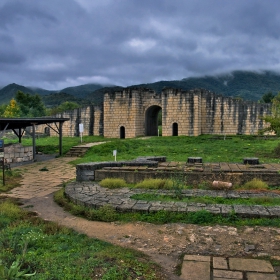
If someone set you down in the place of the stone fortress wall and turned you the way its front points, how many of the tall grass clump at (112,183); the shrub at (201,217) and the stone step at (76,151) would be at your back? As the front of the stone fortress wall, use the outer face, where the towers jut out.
0

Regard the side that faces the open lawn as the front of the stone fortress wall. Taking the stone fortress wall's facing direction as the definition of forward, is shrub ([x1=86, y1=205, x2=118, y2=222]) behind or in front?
in front

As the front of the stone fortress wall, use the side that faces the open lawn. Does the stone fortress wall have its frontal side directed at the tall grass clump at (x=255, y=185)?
yes

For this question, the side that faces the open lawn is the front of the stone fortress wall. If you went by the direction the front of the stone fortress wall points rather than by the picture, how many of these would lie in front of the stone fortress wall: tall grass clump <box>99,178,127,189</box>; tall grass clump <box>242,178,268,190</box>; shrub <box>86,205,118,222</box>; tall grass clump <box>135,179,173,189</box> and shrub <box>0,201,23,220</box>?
5

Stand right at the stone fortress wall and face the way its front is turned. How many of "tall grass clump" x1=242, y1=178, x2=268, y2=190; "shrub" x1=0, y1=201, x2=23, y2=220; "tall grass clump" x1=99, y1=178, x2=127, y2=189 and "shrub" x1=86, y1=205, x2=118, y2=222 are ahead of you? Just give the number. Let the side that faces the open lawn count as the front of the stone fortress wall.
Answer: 4

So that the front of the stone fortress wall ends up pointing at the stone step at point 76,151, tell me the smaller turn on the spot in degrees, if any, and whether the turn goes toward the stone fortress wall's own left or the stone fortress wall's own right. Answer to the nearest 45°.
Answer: approximately 45° to the stone fortress wall's own right

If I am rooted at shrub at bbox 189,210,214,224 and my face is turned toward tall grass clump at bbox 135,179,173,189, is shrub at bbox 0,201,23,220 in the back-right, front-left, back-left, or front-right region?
front-left

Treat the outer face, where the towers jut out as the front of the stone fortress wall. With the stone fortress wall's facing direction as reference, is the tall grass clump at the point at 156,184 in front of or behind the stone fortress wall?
in front

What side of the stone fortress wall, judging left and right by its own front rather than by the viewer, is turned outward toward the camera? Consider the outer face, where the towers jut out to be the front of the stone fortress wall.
front

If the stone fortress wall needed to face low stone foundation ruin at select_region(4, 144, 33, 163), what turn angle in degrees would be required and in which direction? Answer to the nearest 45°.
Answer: approximately 45° to its right

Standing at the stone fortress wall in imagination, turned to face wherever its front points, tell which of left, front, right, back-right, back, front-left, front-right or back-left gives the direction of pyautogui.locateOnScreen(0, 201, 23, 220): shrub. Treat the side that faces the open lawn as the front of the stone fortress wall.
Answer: front

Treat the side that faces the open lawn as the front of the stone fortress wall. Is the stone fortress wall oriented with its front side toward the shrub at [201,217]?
yes

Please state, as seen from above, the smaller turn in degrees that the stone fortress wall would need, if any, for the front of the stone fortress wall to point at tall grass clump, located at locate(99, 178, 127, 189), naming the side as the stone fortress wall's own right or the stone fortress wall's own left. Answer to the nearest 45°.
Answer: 0° — it already faces it
